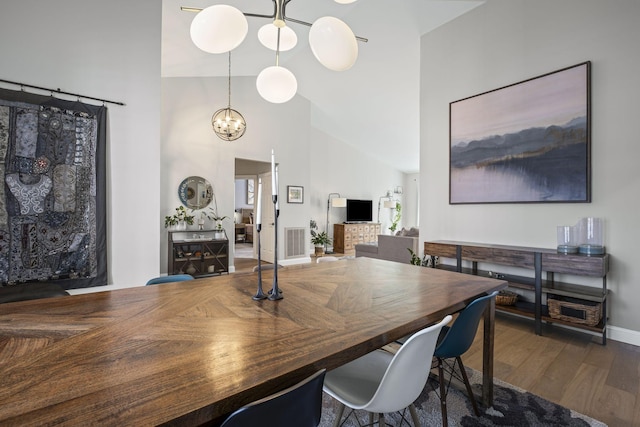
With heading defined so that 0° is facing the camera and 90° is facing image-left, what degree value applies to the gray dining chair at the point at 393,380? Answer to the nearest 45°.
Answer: approximately 135°

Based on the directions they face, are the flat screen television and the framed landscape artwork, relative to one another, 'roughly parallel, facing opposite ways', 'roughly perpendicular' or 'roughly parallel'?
roughly perpendicular

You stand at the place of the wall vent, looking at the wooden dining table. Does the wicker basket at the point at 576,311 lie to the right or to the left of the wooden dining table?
left

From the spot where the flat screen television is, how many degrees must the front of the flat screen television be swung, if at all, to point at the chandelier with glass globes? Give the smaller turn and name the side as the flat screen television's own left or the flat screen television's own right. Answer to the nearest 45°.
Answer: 0° — it already faces it

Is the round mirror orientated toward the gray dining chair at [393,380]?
yes

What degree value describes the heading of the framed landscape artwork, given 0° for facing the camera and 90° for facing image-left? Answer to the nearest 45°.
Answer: approximately 45°

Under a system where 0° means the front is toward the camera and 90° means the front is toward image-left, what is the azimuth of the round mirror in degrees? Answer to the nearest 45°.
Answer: approximately 0°

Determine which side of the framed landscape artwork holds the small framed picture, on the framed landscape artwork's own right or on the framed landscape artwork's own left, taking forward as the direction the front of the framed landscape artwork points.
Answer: on the framed landscape artwork's own right
